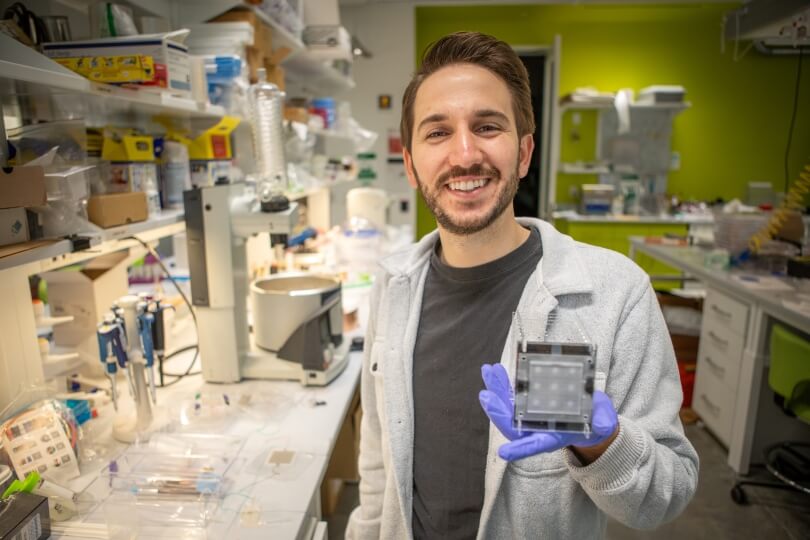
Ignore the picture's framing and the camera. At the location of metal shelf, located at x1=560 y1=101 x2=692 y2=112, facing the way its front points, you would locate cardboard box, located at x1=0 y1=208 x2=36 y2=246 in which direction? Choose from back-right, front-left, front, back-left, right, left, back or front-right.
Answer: front

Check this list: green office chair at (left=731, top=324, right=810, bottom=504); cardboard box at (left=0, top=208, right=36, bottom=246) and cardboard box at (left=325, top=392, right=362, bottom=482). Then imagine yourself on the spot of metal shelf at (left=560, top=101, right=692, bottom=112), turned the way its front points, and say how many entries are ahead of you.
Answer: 3

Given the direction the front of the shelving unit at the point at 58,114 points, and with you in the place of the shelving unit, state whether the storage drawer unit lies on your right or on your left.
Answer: on your left

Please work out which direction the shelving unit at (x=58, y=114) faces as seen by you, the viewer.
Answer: facing the viewer and to the right of the viewer

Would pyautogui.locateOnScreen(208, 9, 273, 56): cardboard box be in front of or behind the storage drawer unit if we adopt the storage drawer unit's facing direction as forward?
in front

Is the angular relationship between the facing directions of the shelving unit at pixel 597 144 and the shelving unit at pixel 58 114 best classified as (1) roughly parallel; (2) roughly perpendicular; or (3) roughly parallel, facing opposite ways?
roughly perpendicular

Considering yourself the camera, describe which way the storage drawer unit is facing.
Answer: facing the viewer and to the left of the viewer

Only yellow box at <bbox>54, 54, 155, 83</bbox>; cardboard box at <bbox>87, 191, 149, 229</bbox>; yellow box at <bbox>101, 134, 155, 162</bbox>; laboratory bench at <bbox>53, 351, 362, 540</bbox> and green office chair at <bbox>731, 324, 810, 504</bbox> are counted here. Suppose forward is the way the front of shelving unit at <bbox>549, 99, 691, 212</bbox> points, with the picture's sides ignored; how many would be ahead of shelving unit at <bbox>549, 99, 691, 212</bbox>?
5

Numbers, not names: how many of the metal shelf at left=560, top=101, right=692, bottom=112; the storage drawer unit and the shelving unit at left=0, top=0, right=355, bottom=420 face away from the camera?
0

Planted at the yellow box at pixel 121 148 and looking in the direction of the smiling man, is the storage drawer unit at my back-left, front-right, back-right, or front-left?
front-left

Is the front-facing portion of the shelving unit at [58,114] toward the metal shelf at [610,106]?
no

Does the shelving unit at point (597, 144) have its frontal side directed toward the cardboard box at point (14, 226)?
yes

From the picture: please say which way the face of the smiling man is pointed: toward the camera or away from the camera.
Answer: toward the camera

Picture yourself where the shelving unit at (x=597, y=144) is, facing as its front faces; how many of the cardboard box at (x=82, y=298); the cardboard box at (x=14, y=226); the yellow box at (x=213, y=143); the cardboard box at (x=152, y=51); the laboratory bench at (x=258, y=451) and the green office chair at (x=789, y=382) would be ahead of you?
6

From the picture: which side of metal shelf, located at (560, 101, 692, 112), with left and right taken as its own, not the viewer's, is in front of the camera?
front

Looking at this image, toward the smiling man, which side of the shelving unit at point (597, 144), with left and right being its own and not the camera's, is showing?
front

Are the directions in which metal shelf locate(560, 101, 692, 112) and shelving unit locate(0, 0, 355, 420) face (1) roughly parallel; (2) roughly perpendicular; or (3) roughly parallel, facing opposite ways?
roughly perpendicular

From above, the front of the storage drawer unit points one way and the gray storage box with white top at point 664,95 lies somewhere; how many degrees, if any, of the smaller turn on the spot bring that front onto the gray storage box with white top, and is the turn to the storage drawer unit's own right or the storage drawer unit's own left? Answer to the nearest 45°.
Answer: approximately 135° to the storage drawer unit's own right

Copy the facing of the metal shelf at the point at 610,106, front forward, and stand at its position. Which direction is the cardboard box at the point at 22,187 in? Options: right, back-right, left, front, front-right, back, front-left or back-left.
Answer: front

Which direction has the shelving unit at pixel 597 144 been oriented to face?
toward the camera
